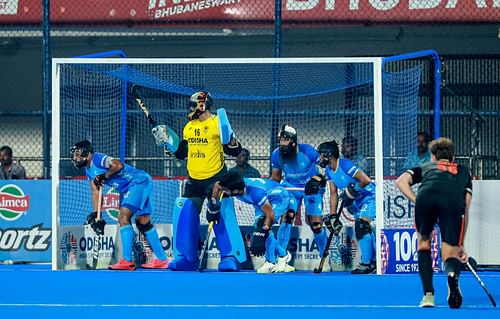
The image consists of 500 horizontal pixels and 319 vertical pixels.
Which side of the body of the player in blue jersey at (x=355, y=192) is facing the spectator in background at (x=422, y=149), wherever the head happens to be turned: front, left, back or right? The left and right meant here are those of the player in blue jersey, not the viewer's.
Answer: back

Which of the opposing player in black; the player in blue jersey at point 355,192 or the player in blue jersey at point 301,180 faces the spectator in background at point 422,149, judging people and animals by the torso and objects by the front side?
the opposing player in black

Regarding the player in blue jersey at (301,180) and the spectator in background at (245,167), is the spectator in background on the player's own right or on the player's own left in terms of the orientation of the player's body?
on the player's own right

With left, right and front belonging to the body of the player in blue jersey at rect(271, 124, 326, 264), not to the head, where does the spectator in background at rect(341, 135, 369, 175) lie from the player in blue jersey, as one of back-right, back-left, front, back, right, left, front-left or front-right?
back

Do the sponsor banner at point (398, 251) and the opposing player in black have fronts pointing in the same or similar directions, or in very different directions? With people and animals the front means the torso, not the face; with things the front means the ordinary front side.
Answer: very different directions

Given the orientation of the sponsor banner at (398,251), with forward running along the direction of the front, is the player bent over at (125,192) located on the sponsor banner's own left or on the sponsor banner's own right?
on the sponsor banner's own right

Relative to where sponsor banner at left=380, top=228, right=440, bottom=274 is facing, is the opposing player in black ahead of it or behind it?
ahead
